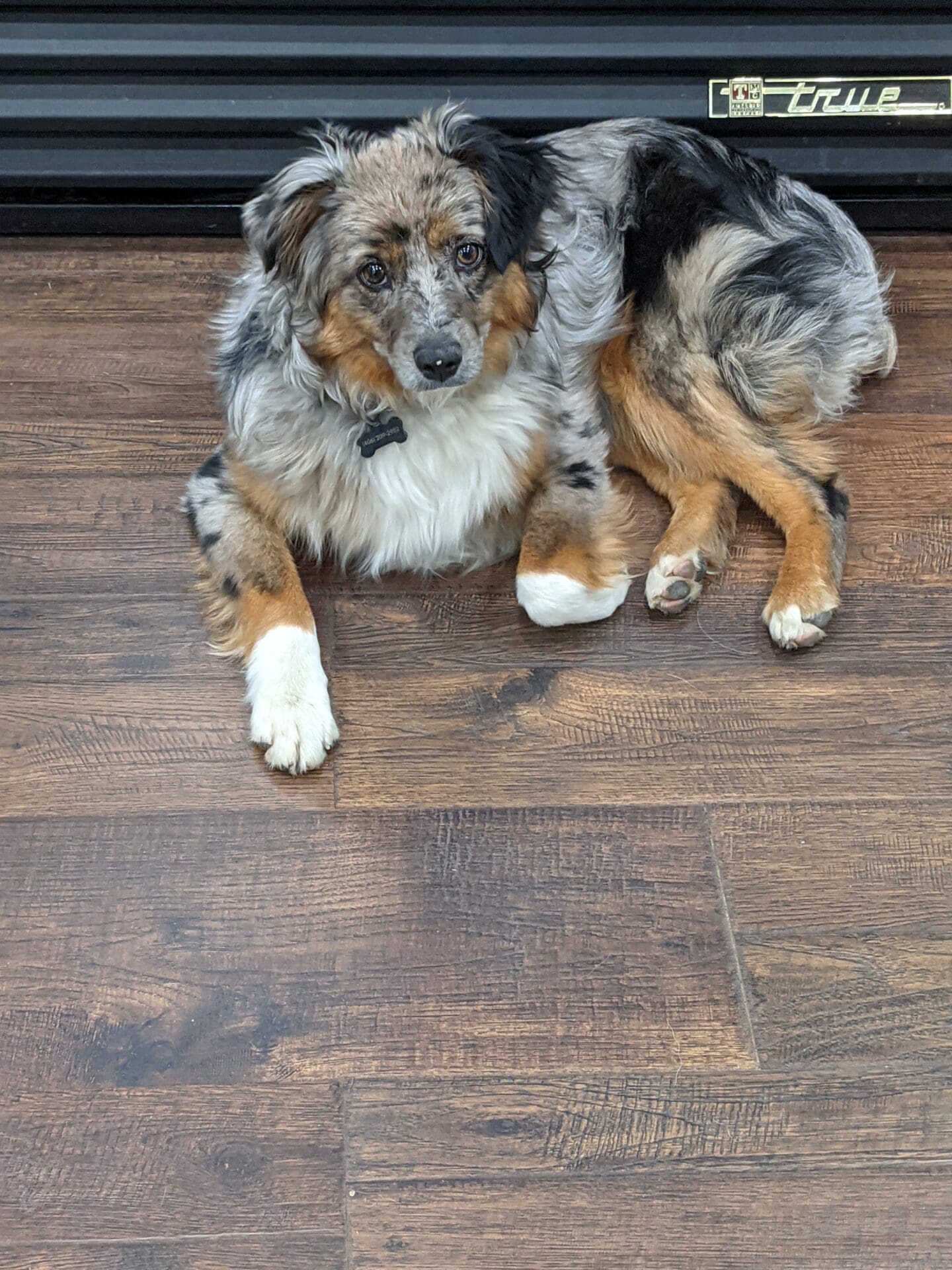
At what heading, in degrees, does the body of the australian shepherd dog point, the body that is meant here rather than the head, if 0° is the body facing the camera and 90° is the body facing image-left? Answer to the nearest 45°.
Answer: approximately 45°
